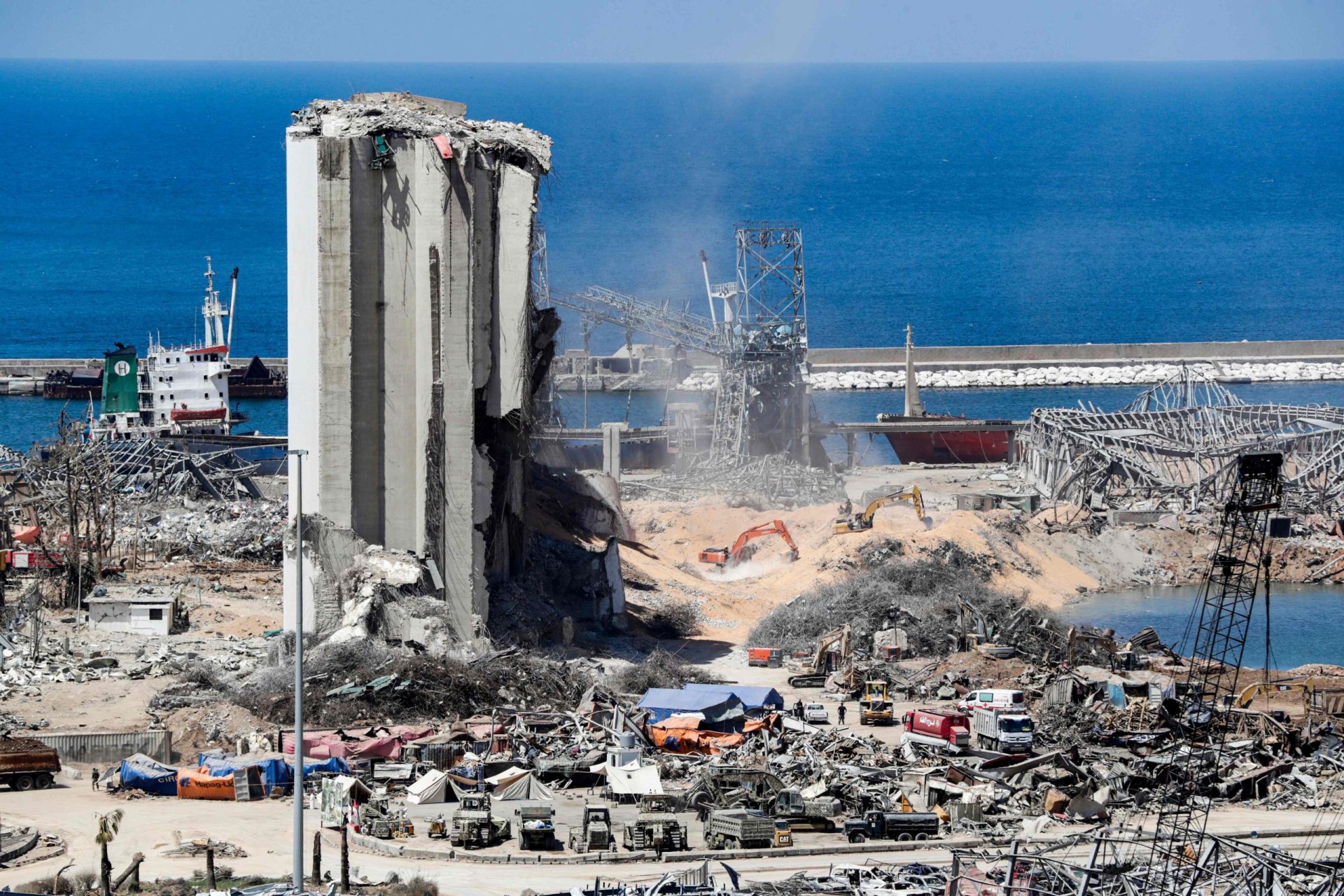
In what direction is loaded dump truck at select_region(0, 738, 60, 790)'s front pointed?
to the viewer's left

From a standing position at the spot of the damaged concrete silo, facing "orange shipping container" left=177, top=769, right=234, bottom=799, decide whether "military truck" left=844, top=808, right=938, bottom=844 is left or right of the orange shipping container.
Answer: left

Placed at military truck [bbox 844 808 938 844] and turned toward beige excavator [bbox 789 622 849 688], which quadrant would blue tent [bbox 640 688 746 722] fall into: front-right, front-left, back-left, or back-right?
front-left

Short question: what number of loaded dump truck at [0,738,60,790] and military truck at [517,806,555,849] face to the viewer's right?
0
